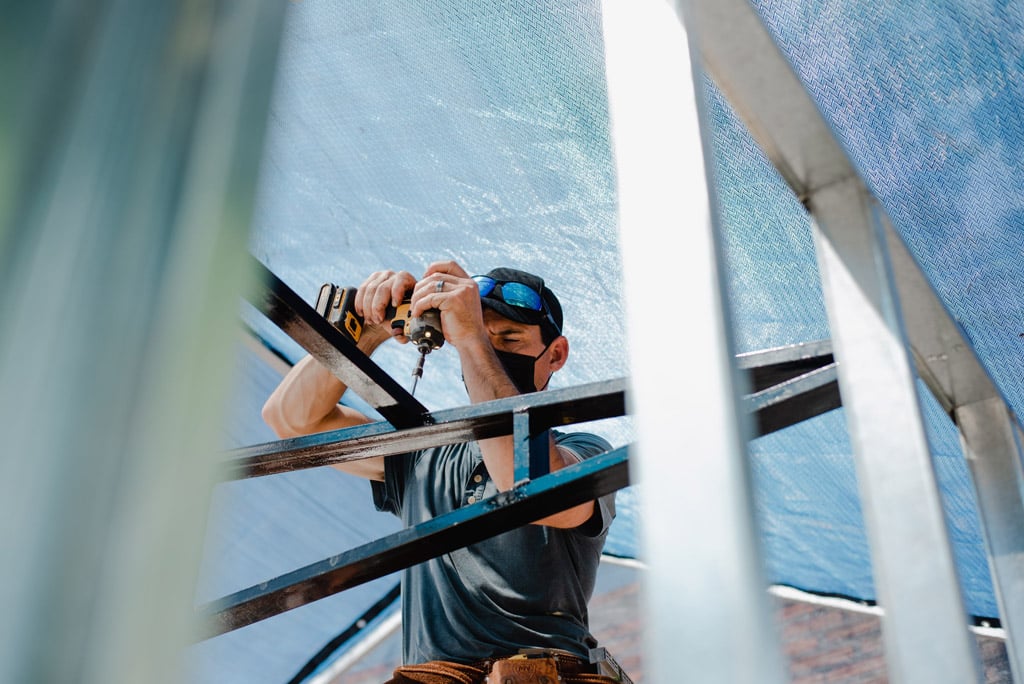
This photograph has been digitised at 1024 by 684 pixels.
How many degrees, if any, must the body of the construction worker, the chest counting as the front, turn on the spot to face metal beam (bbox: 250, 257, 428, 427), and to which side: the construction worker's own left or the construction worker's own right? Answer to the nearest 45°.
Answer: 0° — they already face it

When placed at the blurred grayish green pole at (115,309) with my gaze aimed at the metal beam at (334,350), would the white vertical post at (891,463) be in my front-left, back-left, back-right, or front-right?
front-right

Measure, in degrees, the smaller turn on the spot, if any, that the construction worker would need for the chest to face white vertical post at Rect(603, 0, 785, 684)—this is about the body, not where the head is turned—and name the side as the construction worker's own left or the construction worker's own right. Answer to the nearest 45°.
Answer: approximately 45° to the construction worker's own left

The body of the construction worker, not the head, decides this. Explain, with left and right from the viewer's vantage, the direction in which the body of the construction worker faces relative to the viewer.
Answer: facing the viewer and to the left of the viewer

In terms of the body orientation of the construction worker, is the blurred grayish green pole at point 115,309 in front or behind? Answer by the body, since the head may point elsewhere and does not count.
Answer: in front

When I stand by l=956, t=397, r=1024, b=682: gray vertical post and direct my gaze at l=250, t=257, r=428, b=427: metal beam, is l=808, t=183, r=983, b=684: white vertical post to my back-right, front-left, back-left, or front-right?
front-left

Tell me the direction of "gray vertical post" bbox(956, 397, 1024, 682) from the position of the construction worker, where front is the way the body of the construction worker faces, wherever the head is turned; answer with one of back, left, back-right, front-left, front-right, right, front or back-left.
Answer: left

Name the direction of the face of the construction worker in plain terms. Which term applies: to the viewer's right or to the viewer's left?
to the viewer's left
